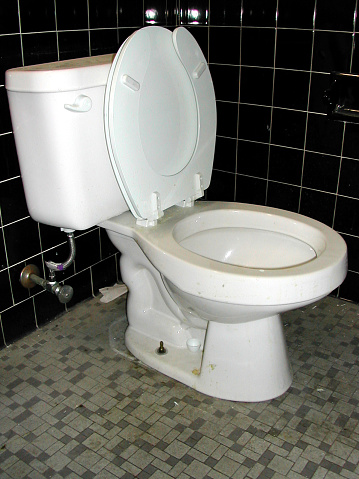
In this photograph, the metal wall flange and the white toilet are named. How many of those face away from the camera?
0

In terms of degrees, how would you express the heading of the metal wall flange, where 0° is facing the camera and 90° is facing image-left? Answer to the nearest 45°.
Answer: approximately 315°
